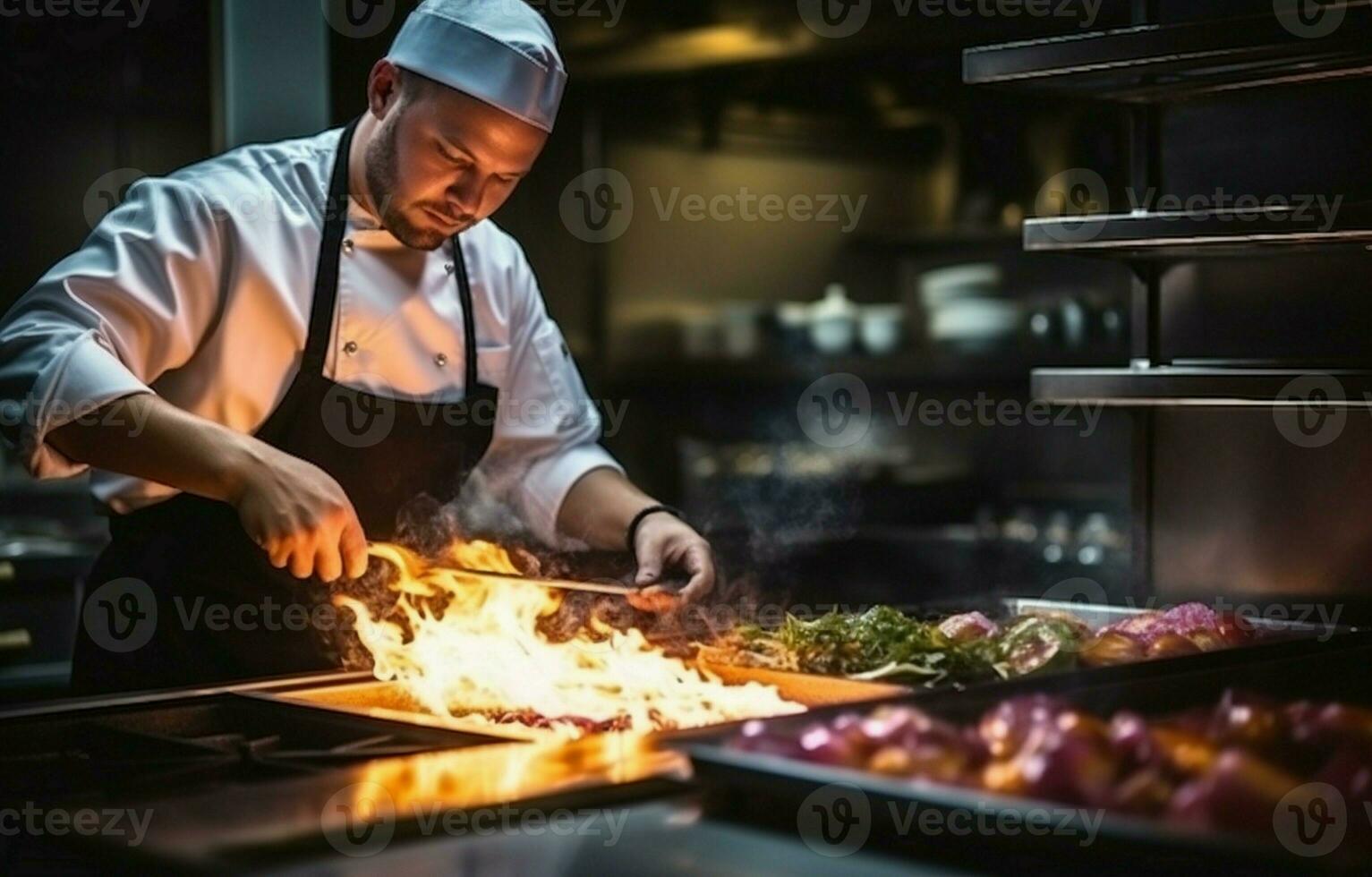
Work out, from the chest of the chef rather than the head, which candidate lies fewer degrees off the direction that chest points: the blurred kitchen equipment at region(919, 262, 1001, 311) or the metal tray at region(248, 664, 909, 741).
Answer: the metal tray

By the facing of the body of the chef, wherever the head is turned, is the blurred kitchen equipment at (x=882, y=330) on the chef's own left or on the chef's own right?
on the chef's own left

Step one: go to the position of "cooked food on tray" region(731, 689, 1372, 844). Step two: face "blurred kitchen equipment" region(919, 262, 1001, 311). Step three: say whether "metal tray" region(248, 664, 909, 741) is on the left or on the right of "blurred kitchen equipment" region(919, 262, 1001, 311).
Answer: left

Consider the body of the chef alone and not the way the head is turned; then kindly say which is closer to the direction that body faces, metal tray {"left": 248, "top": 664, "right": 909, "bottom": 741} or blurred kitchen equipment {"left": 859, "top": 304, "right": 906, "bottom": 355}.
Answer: the metal tray

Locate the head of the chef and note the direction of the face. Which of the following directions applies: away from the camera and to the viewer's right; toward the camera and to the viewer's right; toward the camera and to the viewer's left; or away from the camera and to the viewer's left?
toward the camera and to the viewer's right

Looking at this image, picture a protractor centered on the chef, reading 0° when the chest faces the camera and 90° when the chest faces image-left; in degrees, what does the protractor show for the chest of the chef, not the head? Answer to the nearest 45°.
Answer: approximately 315°

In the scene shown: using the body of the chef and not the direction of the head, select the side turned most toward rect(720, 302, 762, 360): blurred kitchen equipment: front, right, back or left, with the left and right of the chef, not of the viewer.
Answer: left

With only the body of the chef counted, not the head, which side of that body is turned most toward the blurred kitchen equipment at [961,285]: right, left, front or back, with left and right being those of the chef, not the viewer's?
left

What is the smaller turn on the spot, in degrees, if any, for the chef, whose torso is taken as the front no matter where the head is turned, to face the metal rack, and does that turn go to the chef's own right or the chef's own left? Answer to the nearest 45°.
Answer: approximately 45° to the chef's own left

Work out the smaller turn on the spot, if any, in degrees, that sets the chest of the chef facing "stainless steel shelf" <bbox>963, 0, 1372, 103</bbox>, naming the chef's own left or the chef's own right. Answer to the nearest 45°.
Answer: approximately 45° to the chef's own left
